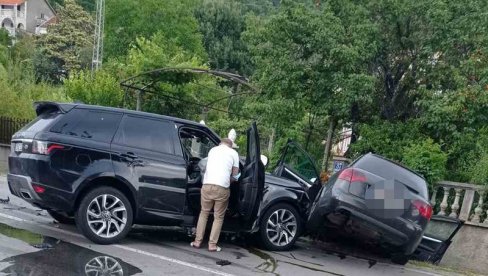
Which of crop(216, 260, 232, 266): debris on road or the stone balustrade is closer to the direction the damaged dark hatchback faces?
the stone balustrade

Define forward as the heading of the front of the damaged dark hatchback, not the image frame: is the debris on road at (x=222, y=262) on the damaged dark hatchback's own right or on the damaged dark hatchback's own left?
on the damaged dark hatchback's own left

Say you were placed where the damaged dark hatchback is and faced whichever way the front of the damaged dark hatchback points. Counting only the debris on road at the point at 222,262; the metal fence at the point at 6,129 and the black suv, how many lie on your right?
0

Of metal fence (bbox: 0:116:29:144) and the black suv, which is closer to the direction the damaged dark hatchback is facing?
the metal fence

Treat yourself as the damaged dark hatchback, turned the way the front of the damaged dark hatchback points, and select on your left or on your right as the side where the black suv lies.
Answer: on your left

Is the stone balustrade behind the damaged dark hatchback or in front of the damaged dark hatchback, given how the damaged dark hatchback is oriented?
in front

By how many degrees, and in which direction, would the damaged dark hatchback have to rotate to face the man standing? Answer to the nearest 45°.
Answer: approximately 90° to its left

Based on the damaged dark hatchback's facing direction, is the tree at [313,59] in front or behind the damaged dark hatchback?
in front

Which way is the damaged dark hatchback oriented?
away from the camera

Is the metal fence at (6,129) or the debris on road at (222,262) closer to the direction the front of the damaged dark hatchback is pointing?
the metal fence

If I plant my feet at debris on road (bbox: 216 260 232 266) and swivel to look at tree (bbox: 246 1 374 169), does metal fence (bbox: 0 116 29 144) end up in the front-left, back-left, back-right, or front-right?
front-left

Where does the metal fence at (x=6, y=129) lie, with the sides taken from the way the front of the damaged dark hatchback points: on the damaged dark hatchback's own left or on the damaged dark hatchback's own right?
on the damaged dark hatchback's own left

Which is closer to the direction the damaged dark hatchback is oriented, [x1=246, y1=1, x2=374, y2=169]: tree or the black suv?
the tree
